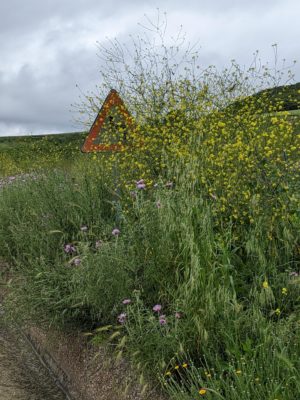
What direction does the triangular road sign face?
toward the camera
